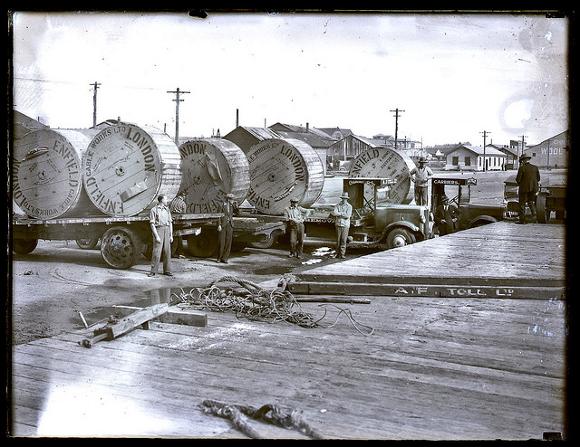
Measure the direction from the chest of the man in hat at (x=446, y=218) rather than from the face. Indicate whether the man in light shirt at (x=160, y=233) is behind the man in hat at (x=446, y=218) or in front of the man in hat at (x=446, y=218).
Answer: in front

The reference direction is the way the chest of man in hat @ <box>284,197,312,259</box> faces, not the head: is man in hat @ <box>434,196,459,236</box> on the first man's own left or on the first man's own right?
on the first man's own left

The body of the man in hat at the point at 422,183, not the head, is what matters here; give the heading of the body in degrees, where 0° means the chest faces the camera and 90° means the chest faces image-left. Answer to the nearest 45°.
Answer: approximately 0°

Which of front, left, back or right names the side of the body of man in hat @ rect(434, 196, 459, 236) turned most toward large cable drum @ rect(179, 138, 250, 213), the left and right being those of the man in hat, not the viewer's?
right

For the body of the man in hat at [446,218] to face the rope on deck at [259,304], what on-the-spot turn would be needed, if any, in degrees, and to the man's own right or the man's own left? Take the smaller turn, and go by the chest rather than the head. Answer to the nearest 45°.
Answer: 0° — they already face it

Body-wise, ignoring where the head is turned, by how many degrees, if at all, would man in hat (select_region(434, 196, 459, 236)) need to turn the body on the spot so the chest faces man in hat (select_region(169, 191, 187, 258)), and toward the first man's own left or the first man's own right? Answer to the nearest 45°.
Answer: approximately 45° to the first man's own right

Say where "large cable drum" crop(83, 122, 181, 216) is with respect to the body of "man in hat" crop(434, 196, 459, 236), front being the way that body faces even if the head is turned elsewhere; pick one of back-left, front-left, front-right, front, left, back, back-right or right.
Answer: front-right

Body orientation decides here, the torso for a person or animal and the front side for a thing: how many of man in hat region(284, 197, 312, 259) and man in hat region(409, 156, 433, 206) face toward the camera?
2

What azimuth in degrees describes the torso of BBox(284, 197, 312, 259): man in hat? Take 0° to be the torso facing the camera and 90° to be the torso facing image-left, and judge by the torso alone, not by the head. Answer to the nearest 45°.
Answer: approximately 0°

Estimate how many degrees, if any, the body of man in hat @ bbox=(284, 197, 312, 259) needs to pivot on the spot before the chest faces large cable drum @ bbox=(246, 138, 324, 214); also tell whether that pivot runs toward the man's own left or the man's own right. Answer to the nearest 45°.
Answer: approximately 180°
